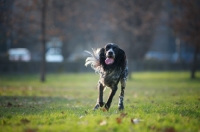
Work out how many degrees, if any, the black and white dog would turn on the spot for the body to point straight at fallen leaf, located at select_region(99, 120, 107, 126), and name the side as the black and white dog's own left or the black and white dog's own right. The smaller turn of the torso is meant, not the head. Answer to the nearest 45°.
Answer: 0° — it already faces it

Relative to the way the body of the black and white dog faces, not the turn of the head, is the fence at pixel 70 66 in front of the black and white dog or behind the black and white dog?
behind

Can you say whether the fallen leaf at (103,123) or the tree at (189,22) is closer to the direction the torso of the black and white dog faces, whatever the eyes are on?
the fallen leaf

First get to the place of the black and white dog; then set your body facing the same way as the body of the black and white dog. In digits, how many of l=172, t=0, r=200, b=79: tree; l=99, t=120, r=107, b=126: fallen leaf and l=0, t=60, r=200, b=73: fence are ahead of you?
1

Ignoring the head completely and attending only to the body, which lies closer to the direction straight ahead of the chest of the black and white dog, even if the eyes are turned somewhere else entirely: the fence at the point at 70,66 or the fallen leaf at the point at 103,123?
the fallen leaf

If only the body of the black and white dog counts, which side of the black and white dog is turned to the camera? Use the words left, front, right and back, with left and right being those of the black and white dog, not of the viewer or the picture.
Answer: front

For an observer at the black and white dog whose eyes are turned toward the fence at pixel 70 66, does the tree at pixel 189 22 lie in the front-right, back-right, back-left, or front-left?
front-right

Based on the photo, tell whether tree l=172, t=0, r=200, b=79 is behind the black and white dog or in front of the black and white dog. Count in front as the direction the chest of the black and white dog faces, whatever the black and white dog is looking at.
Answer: behind
